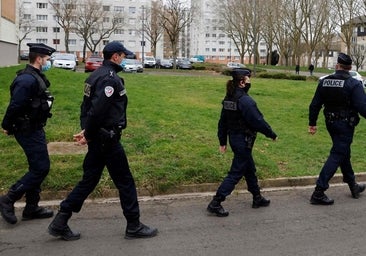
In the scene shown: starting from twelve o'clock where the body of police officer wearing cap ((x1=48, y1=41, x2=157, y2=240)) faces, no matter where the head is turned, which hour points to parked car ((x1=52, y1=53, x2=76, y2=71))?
The parked car is roughly at 9 o'clock from the police officer wearing cap.

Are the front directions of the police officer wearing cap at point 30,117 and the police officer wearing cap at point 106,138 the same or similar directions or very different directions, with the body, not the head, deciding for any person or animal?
same or similar directions

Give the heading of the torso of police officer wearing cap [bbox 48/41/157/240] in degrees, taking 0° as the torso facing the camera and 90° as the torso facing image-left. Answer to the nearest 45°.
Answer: approximately 270°

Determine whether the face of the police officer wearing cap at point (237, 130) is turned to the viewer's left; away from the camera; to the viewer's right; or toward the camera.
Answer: to the viewer's right

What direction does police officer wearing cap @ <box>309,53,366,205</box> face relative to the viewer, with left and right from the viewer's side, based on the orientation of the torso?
facing away from the viewer and to the right of the viewer

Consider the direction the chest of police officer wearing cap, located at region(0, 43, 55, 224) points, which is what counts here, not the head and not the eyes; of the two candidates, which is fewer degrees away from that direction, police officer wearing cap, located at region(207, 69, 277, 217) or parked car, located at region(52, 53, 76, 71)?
the police officer wearing cap

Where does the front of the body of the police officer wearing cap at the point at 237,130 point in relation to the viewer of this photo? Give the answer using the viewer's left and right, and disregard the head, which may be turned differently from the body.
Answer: facing away from the viewer and to the right of the viewer

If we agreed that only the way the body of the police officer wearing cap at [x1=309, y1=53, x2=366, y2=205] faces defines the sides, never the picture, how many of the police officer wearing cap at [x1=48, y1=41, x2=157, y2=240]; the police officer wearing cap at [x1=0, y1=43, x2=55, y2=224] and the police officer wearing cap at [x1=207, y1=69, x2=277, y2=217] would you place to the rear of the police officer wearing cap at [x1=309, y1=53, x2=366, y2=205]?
3

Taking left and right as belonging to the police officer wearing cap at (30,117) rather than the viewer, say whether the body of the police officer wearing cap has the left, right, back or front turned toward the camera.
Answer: right

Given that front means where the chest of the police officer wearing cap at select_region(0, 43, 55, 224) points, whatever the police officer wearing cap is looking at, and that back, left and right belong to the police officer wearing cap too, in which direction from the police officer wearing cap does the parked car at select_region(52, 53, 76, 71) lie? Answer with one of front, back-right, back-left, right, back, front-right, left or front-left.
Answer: left

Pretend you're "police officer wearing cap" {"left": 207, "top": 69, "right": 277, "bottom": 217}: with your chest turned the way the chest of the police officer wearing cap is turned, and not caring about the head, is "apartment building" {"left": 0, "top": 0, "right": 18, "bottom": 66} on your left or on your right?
on your left

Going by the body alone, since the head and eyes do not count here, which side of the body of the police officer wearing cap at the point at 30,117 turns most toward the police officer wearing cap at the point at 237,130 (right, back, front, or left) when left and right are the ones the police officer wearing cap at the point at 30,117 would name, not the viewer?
front

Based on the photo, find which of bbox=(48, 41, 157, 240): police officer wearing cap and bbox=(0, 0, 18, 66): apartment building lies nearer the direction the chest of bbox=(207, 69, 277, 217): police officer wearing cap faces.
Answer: the apartment building

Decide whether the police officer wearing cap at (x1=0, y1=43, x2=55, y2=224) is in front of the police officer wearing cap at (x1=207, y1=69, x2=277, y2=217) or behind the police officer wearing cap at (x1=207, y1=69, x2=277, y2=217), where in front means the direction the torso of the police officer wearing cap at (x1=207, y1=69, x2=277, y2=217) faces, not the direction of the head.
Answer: behind

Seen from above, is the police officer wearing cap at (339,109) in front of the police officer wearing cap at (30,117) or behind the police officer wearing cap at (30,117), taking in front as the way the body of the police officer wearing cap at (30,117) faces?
in front

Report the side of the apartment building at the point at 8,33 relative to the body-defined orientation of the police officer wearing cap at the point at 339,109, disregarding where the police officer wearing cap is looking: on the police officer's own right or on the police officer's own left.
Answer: on the police officer's own left

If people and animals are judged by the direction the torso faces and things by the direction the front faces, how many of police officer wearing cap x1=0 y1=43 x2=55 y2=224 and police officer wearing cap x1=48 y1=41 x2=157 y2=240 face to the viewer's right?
2
